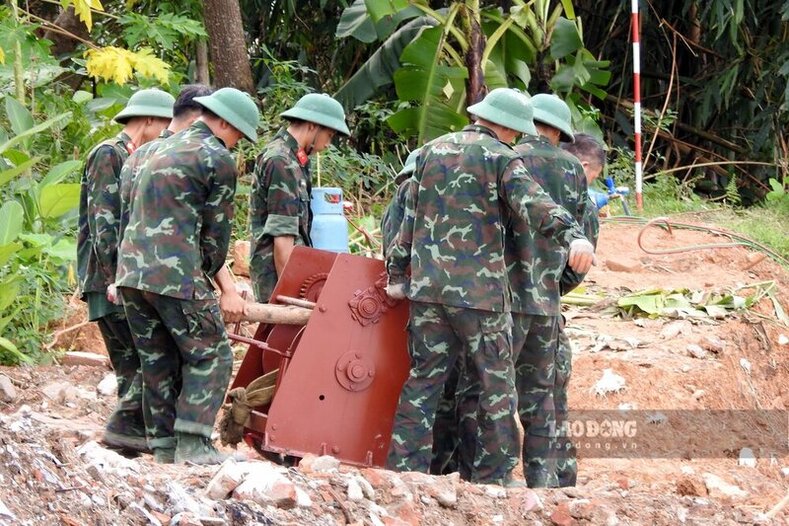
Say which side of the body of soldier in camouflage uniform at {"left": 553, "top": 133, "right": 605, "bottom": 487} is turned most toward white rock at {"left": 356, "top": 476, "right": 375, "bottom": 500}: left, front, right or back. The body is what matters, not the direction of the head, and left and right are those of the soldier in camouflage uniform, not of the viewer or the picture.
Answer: left

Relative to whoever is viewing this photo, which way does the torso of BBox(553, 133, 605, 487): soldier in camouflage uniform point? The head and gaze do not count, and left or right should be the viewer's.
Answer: facing to the left of the viewer

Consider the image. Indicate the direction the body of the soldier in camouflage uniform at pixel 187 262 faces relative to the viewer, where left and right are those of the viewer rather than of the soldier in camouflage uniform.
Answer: facing away from the viewer and to the right of the viewer

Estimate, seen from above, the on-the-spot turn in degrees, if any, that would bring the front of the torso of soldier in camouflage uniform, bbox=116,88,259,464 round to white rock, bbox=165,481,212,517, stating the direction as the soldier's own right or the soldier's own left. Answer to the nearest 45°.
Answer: approximately 135° to the soldier's own right

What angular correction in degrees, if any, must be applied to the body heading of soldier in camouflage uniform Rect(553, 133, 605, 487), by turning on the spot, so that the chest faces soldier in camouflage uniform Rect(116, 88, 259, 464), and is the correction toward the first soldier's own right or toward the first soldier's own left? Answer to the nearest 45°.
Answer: approximately 45° to the first soldier's own left

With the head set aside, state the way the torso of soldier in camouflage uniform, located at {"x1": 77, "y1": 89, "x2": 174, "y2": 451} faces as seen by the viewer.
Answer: to the viewer's right

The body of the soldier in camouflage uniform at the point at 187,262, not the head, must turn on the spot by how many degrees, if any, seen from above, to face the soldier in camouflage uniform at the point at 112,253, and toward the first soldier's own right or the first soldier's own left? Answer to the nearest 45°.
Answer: approximately 90° to the first soldier's own left

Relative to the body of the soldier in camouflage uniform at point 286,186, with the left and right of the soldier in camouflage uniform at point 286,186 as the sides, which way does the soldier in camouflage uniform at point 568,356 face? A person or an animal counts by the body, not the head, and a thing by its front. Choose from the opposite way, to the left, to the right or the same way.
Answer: the opposite way

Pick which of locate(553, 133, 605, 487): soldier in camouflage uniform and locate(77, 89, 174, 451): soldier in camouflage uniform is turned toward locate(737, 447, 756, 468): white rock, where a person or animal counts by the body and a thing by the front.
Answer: locate(77, 89, 174, 451): soldier in camouflage uniform
